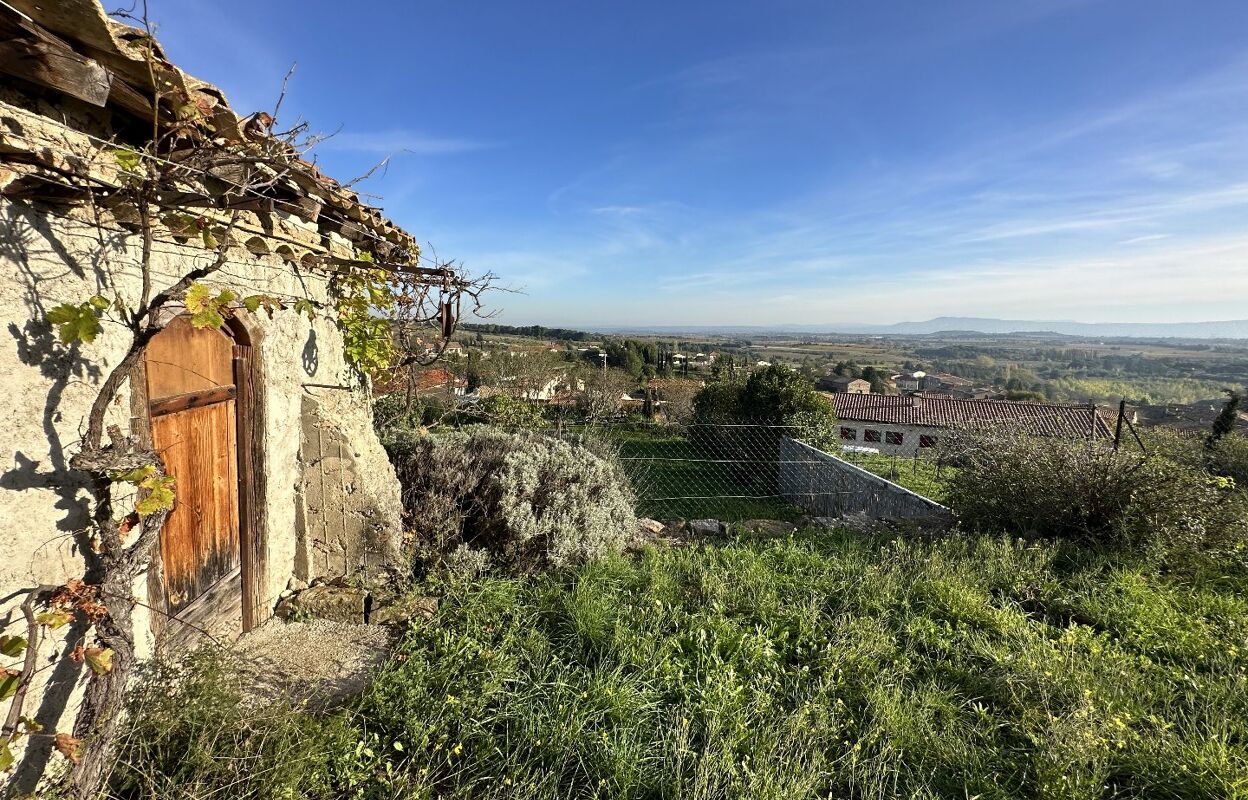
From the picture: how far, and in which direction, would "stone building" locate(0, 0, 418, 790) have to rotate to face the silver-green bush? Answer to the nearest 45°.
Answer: approximately 90° to its left

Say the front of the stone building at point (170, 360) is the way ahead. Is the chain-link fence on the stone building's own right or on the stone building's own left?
on the stone building's own left

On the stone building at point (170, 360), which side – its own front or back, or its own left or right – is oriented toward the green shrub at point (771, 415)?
left

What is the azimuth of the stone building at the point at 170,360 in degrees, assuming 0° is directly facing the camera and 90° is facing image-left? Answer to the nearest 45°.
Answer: approximately 315°
